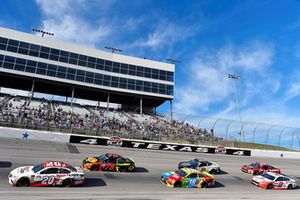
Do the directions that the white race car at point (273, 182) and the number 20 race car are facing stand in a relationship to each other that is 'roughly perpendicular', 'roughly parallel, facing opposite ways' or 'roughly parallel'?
roughly parallel

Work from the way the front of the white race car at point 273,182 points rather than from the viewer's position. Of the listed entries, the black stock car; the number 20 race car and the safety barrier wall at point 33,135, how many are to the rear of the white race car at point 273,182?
0

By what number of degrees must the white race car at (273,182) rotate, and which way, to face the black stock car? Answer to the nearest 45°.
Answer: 0° — it already faces it

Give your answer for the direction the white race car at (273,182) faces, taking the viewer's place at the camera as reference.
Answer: facing the viewer and to the left of the viewer

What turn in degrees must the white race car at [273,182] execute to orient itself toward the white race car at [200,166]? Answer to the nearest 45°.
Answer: approximately 45° to its right

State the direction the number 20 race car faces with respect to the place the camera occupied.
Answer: facing to the left of the viewer

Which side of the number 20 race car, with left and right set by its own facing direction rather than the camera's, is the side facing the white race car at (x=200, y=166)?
back

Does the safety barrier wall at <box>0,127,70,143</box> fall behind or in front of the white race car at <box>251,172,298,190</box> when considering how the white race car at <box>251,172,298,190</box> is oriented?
in front

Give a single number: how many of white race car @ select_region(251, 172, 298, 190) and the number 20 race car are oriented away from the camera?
0

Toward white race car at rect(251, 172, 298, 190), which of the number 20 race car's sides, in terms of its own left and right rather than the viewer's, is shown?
back

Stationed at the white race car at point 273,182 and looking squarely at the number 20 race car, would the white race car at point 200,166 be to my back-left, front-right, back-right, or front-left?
front-right

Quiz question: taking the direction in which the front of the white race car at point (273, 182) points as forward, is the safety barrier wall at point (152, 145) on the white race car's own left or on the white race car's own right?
on the white race car's own right

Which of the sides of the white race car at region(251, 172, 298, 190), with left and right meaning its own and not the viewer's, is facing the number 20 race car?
front
